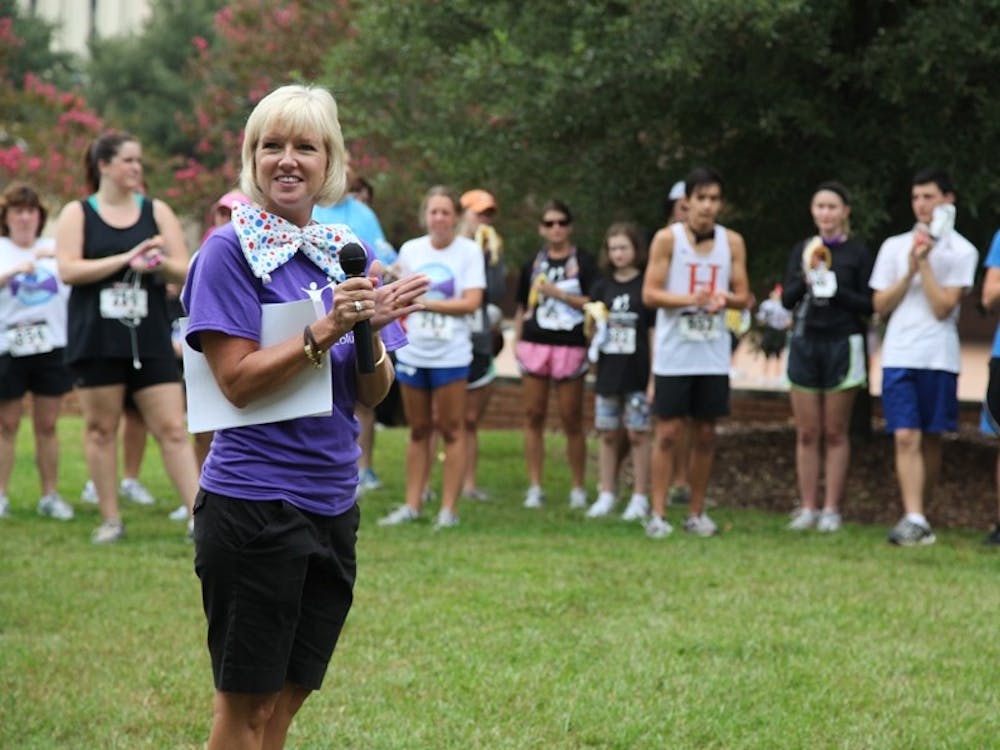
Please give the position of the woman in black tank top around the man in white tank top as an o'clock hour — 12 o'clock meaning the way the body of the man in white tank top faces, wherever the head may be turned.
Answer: The woman in black tank top is roughly at 2 o'clock from the man in white tank top.

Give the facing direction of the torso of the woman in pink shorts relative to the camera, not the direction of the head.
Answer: toward the camera

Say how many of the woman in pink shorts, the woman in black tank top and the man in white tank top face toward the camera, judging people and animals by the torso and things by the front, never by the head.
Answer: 3

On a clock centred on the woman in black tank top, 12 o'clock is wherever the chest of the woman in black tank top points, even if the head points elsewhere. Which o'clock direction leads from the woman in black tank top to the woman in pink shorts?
The woman in pink shorts is roughly at 8 o'clock from the woman in black tank top.

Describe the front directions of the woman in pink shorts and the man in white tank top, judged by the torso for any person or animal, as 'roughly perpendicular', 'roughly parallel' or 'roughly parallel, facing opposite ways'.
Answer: roughly parallel

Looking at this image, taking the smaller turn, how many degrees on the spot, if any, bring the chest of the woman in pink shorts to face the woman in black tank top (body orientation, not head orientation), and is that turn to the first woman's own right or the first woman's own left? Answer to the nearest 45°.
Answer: approximately 45° to the first woman's own right

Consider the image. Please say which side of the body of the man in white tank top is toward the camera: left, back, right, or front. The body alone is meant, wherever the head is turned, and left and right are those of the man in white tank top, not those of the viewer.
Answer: front

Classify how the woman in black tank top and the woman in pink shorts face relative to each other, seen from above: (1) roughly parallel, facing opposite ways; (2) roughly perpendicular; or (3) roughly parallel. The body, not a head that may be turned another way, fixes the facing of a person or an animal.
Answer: roughly parallel

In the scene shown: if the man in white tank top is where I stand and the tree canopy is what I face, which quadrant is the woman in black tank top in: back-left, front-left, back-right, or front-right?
back-left

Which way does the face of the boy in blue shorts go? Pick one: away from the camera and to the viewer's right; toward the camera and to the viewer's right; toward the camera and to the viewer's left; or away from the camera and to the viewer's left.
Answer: toward the camera and to the viewer's left

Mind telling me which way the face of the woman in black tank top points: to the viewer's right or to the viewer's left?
to the viewer's right

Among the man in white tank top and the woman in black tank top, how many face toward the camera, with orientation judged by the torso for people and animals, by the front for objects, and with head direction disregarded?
2

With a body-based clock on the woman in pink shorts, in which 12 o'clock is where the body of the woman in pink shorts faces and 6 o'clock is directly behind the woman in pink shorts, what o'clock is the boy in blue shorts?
The boy in blue shorts is roughly at 10 o'clock from the woman in pink shorts.

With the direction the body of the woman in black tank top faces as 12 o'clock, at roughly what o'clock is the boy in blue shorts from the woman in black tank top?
The boy in blue shorts is roughly at 9 o'clock from the woman in black tank top.

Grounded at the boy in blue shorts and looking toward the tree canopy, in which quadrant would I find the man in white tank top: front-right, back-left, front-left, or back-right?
front-left

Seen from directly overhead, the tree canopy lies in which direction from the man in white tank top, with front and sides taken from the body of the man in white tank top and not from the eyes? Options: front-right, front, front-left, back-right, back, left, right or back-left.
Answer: back
